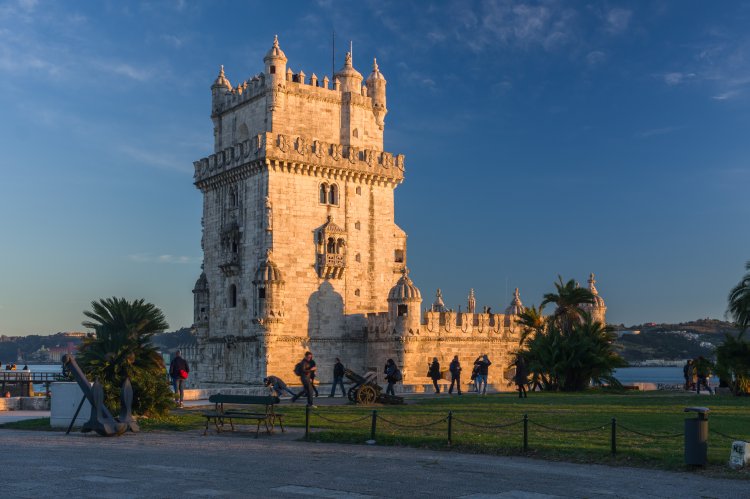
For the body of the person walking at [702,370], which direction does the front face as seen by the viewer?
to the viewer's left

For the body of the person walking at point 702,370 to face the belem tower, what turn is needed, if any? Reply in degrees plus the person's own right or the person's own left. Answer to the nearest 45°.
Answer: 0° — they already face it

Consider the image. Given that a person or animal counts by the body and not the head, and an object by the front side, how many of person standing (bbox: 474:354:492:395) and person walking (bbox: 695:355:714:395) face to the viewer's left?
1

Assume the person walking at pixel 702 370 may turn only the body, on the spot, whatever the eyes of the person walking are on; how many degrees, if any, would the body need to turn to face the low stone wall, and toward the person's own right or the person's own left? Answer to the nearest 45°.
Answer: approximately 45° to the person's own left
